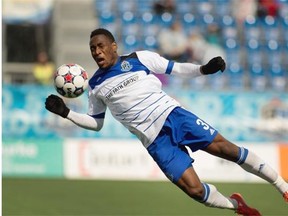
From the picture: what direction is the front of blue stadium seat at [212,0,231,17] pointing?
toward the camera

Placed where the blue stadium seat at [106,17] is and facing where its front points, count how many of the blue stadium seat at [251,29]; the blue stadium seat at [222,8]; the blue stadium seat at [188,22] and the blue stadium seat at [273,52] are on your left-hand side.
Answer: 4

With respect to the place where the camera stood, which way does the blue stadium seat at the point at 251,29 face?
facing the viewer

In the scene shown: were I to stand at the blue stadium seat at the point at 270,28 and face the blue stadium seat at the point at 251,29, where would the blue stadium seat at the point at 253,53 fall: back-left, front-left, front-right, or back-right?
front-left

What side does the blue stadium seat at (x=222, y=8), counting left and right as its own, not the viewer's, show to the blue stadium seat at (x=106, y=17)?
right

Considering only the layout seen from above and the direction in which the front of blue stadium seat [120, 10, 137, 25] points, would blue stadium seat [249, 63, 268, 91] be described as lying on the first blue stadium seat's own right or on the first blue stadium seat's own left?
on the first blue stadium seat's own left

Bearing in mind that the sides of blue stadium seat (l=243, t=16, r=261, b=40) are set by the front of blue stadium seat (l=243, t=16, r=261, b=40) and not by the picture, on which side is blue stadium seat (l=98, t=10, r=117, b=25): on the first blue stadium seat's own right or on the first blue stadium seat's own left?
on the first blue stadium seat's own right

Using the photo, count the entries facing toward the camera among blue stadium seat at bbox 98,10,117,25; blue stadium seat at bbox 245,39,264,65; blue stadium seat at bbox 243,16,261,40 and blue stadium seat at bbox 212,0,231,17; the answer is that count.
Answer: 4

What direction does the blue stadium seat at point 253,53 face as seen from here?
toward the camera

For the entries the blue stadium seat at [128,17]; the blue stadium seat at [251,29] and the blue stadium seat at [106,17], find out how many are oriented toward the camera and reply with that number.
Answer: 3

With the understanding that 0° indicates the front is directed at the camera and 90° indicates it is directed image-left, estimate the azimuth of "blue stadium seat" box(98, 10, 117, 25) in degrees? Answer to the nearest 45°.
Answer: approximately 0°
